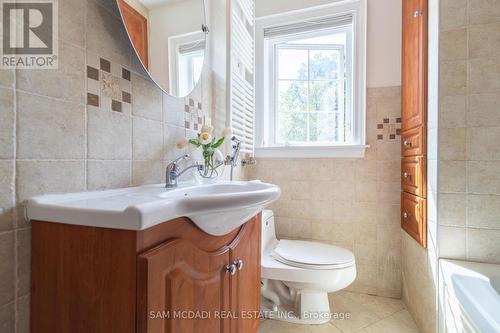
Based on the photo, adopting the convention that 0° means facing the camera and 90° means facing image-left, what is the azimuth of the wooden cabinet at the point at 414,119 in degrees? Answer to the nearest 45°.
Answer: approximately 45°

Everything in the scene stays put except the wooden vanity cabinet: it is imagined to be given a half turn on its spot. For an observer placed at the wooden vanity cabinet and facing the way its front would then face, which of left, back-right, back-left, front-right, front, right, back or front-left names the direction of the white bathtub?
back-right

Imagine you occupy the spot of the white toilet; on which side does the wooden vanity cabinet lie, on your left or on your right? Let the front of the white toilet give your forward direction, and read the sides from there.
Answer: on your right

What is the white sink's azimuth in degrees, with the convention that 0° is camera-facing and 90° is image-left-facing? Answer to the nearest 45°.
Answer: approximately 315°

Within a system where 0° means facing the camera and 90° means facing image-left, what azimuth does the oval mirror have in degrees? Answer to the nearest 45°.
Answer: approximately 315°
